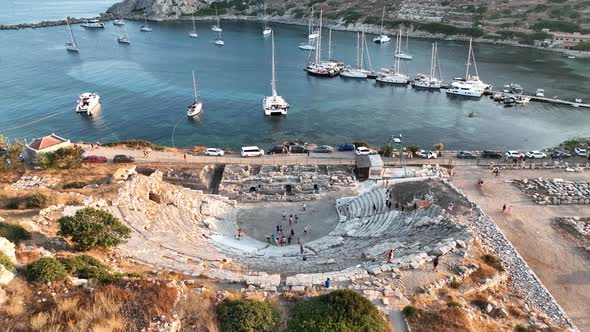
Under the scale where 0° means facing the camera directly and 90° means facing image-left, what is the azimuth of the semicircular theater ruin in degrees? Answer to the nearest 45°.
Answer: approximately 180°

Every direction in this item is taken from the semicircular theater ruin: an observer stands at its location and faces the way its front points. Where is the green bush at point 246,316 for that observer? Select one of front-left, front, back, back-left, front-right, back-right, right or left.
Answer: back

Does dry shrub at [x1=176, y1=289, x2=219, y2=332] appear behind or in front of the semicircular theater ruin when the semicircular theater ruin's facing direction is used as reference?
behind

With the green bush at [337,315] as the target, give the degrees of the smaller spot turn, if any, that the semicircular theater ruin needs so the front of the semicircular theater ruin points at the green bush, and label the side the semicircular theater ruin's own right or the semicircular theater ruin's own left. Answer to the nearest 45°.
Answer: approximately 180°

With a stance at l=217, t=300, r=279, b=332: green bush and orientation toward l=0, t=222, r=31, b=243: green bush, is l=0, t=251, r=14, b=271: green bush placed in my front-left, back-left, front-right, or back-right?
front-left

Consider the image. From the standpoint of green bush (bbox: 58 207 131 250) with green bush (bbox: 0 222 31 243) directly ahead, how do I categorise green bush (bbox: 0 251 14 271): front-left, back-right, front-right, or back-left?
front-left

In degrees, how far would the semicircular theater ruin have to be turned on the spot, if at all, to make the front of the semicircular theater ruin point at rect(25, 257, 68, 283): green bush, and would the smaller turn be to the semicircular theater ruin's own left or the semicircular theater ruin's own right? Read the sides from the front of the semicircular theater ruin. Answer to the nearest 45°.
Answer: approximately 135° to the semicircular theater ruin's own left

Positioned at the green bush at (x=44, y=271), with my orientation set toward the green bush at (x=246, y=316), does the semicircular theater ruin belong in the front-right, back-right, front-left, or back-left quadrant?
front-left

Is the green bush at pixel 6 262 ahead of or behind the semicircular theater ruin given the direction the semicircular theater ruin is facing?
behind
